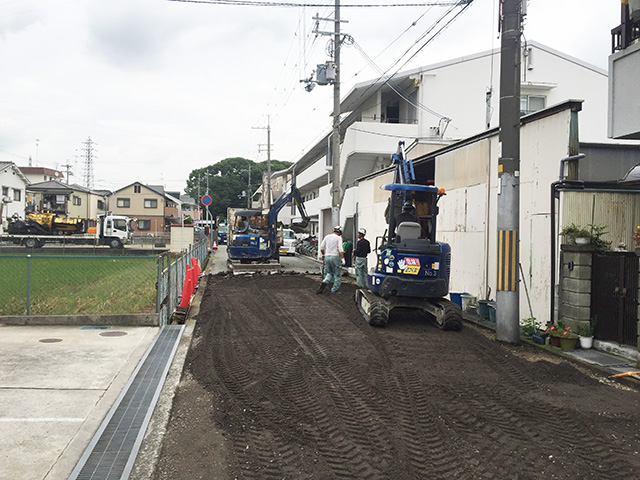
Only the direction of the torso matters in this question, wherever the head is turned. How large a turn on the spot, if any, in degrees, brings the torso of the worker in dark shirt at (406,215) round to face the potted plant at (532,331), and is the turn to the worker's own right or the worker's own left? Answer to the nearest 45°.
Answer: approximately 90° to the worker's own right

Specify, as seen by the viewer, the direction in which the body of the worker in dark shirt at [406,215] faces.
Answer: away from the camera

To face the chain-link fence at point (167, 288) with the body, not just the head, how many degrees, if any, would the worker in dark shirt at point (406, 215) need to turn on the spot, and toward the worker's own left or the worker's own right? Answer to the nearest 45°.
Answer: approximately 90° to the worker's own left

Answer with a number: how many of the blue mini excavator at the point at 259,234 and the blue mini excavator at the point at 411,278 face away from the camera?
1

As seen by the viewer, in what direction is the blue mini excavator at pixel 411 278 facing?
away from the camera

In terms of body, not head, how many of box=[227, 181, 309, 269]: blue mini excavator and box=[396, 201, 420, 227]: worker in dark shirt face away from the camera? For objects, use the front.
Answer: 1

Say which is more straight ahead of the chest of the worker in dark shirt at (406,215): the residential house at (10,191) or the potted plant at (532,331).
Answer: the residential house

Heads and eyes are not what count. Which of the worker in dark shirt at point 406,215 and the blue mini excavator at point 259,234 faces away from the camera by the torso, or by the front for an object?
the worker in dark shirt
